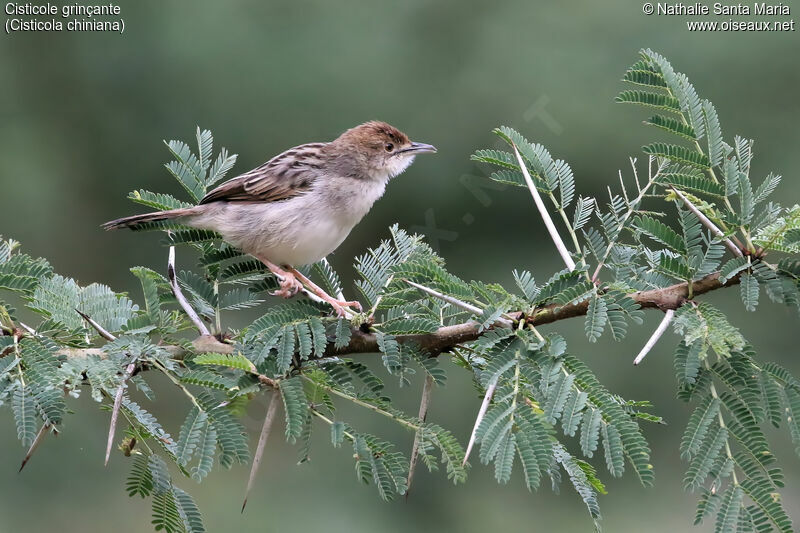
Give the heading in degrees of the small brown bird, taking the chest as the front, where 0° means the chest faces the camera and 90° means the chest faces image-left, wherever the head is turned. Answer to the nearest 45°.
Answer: approximately 270°
